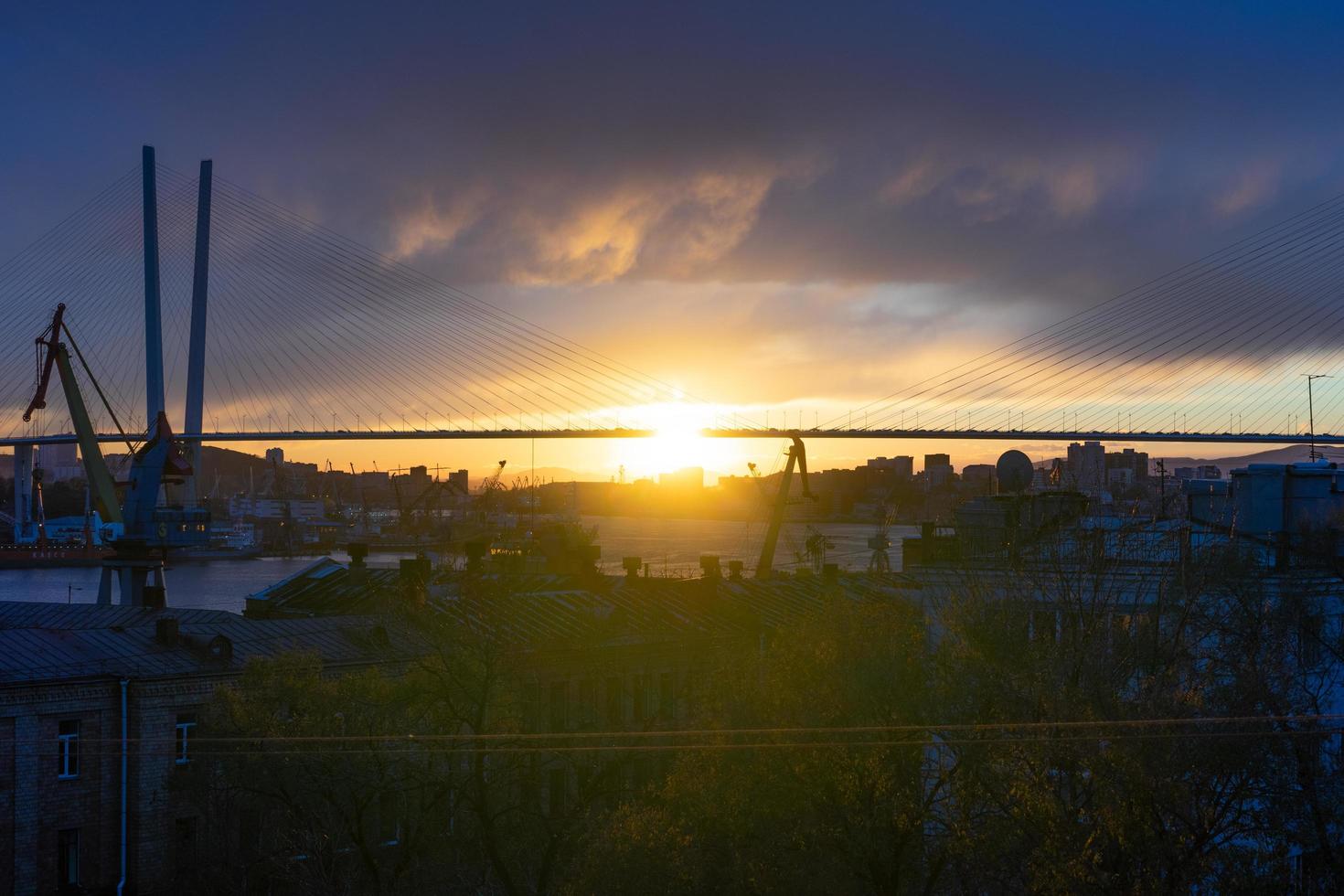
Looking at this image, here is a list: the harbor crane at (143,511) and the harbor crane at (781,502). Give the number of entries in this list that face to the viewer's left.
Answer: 1

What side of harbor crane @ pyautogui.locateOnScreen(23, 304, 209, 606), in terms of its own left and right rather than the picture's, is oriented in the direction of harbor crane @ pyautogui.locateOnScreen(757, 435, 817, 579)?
back

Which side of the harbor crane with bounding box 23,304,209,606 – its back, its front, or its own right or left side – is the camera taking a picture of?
left

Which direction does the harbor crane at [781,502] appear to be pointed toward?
to the viewer's right

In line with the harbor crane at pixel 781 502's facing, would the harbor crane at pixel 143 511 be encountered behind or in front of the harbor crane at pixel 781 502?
behind

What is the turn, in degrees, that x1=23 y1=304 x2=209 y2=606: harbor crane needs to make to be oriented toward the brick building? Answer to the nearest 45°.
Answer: approximately 90° to its left

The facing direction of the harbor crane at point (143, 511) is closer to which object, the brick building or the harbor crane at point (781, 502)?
the brick building

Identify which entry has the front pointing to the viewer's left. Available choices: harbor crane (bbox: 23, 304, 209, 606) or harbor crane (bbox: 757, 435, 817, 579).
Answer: harbor crane (bbox: 23, 304, 209, 606)
